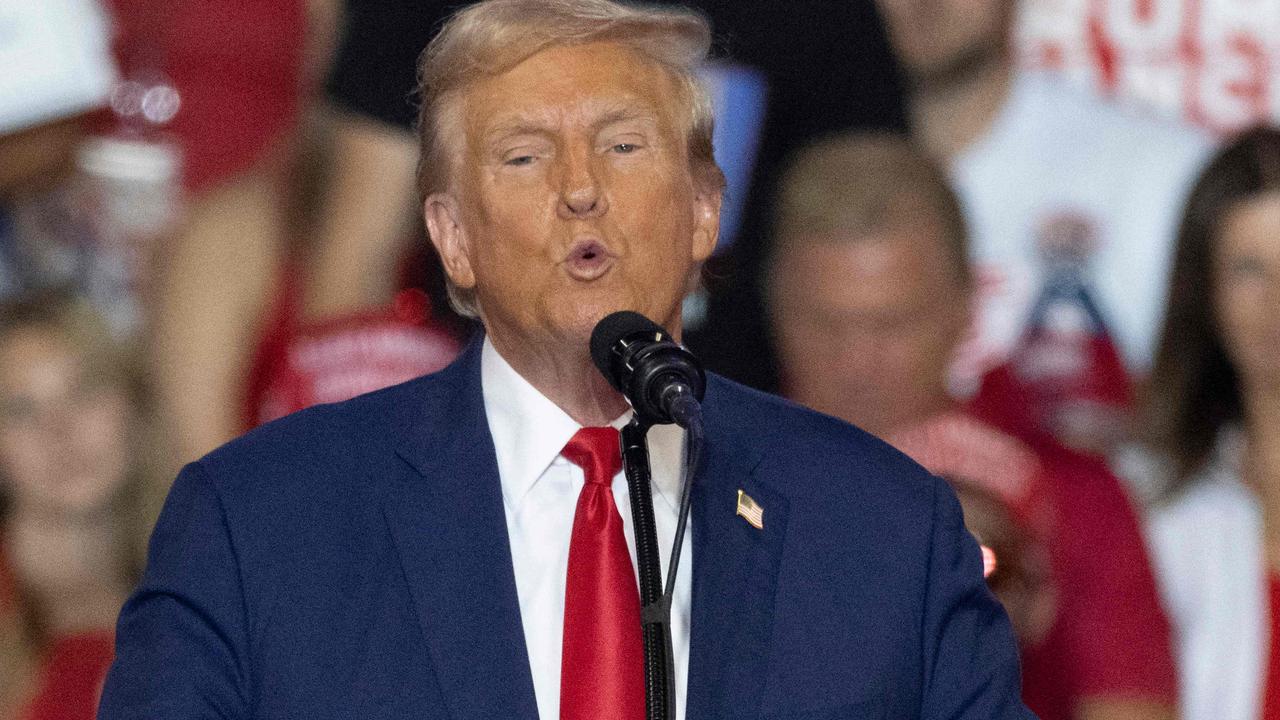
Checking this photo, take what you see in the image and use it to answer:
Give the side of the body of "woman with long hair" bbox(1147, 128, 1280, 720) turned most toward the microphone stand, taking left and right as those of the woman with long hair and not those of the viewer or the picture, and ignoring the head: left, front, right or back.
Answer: front

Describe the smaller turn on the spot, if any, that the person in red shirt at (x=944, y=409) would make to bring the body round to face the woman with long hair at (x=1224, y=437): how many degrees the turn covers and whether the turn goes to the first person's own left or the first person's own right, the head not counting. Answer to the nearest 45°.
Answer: approximately 90° to the first person's own left

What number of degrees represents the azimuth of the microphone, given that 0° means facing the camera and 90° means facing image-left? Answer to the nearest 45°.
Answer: approximately 135°

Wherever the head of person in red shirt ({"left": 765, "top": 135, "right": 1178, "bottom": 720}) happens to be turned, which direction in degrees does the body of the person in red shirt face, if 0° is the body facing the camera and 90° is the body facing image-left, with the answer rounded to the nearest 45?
approximately 0°

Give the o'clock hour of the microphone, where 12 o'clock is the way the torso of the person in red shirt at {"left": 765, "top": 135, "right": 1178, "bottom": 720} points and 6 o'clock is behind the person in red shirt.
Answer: The microphone is roughly at 12 o'clock from the person in red shirt.

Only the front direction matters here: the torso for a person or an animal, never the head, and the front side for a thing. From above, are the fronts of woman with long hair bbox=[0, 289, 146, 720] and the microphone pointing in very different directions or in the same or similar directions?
very different directions

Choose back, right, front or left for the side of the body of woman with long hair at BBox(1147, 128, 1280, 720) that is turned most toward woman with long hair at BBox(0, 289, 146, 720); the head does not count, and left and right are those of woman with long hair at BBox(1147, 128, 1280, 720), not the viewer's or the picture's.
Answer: right

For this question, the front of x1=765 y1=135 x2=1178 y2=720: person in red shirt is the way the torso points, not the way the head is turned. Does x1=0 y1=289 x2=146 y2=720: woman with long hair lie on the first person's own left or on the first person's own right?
on the first person's own right

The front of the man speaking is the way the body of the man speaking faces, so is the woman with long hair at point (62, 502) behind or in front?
behind
